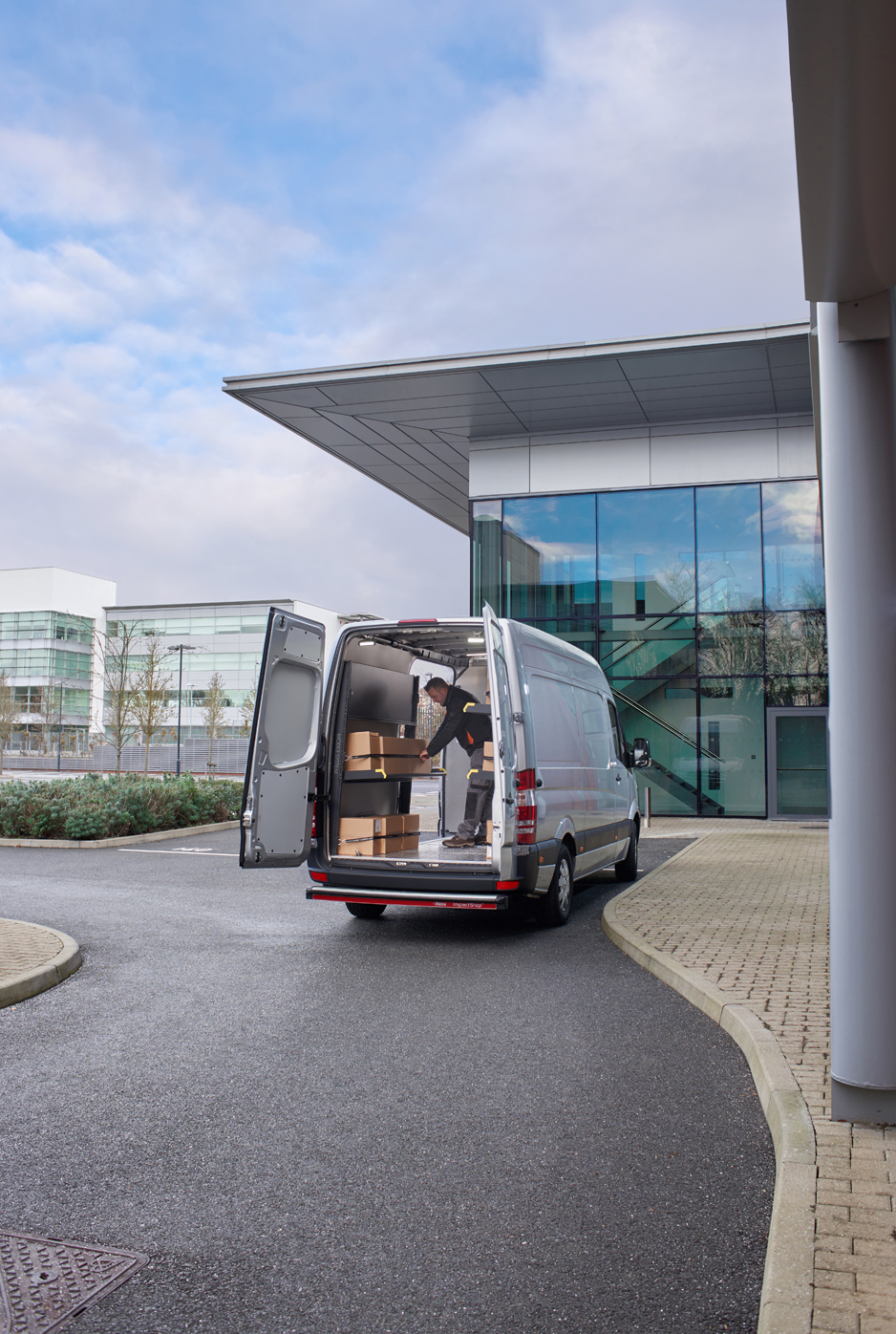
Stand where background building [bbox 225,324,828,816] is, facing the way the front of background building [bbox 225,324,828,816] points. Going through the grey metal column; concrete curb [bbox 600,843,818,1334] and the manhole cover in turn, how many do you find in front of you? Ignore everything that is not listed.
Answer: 3

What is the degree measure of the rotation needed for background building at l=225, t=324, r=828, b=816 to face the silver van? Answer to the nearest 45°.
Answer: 0° — it already faces it

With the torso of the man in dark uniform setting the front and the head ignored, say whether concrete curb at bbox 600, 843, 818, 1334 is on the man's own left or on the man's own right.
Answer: on the man's own left

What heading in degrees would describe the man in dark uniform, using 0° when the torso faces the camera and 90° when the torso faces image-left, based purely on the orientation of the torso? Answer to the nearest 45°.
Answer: approximately 90°

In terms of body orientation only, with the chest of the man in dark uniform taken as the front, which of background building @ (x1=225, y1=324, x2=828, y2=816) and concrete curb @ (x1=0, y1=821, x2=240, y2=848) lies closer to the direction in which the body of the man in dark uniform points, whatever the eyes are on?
the concrete curb

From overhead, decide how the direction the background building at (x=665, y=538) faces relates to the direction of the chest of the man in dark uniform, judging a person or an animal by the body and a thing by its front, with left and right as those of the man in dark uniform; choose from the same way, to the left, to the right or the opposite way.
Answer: to the left

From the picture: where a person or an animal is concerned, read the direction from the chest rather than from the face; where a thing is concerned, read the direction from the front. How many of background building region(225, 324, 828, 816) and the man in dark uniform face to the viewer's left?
1

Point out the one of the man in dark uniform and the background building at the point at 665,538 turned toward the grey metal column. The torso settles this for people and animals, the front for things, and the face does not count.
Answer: the background building

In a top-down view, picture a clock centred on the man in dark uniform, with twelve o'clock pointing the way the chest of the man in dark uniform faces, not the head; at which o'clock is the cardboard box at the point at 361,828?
The cardboard box is roughly at 11 o'clock from the man in dark uniform.

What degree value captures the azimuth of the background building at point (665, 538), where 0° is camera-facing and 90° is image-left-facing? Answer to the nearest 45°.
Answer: approximately 0°

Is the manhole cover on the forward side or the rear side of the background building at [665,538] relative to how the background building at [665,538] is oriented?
on the forward side

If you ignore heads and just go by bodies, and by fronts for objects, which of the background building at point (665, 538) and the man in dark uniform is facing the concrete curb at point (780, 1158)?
the background building

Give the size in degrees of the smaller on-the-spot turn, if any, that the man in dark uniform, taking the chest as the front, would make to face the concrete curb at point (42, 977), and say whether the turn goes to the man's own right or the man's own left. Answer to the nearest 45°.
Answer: approximately 45° to the man's own left

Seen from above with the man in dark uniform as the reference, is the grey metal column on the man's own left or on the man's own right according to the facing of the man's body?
on the man's own left

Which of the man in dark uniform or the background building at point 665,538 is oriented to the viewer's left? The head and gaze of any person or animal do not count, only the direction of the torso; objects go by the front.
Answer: the man in dark uniform

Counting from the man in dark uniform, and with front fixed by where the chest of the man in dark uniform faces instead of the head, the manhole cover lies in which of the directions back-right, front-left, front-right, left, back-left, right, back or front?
left

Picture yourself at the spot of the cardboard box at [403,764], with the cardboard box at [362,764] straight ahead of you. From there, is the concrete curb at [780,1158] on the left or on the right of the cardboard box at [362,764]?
left
